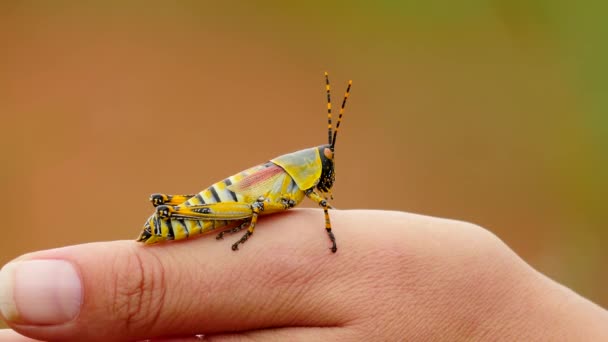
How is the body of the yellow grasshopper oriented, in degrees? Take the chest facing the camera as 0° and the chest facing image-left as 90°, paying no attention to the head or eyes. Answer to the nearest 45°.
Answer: approximately 270°
